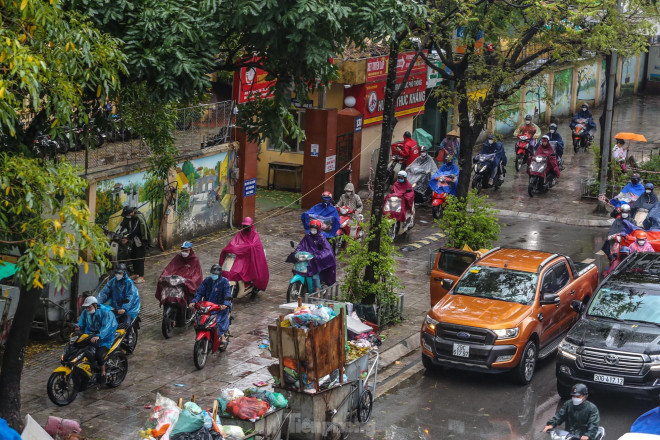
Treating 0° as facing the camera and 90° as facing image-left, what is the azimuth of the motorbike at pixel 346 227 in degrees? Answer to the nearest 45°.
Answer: approximately 45°

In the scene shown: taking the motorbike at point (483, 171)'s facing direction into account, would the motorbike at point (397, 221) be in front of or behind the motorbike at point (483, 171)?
in front

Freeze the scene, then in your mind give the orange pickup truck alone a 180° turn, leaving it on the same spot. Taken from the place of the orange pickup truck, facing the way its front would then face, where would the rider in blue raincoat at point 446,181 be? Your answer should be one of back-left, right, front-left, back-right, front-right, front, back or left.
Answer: front-left

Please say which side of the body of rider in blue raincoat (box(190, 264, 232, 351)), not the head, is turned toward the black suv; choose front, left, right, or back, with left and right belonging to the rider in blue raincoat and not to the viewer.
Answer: left

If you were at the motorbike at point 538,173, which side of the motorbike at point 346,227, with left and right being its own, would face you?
back

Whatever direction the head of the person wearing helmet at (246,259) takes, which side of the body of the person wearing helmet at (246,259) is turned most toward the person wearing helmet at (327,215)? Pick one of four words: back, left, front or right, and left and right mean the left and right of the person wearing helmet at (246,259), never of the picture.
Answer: back

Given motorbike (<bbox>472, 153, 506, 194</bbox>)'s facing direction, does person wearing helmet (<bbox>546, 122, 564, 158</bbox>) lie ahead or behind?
behind

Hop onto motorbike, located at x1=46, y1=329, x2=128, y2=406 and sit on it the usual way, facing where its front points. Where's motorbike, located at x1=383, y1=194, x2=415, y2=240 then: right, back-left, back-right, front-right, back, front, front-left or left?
back

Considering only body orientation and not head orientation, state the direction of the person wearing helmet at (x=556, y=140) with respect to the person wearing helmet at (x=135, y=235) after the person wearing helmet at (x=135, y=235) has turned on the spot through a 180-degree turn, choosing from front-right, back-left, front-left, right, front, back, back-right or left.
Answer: front

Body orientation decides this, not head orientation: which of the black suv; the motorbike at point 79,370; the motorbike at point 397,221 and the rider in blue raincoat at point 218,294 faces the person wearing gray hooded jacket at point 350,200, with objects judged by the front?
the motorbike at point 397,221

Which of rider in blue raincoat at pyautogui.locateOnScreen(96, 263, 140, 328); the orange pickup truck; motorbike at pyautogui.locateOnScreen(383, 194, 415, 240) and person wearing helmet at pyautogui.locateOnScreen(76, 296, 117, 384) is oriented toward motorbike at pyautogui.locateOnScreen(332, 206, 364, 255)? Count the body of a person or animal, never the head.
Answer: motorbike at pyautogui.locateOnScreen(383, 194, 415, 240)

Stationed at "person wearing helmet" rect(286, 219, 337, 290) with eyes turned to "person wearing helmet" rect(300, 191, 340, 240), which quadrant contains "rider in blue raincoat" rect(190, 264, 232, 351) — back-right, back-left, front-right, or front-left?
back-left

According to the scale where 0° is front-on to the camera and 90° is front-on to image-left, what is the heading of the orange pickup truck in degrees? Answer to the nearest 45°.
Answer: approximately 45°
